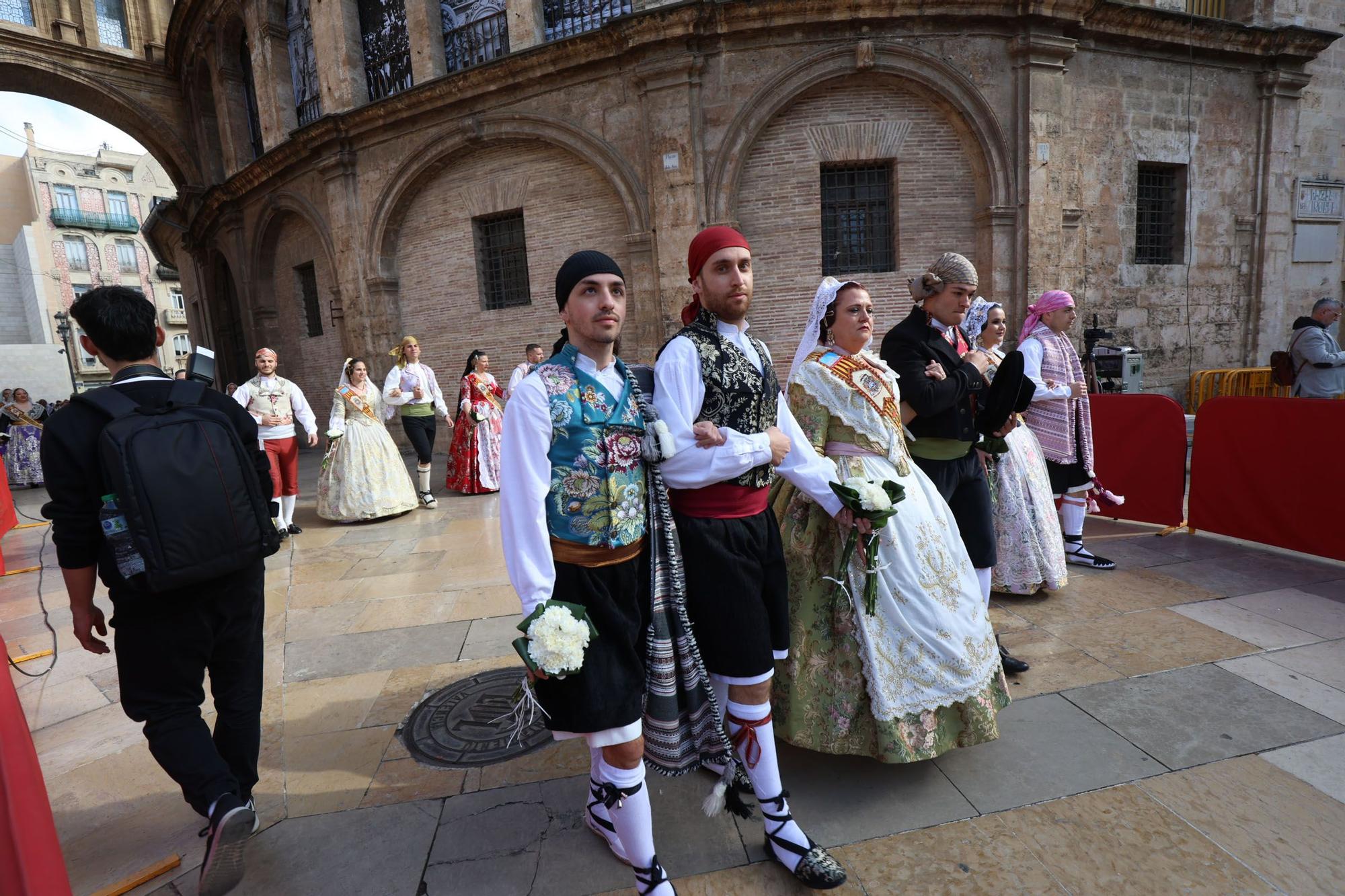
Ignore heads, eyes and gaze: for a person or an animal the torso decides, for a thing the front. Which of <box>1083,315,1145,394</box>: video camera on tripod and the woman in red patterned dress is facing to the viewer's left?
the video camera on tripod

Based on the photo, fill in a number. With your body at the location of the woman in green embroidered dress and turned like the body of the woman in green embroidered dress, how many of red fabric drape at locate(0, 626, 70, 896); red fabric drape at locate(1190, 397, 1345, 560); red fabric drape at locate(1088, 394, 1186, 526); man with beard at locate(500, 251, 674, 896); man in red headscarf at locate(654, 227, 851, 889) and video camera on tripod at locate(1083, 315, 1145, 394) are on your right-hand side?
3

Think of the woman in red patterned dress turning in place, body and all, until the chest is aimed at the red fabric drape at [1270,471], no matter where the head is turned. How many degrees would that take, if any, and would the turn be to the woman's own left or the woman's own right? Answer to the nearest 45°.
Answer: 0° — they already face it

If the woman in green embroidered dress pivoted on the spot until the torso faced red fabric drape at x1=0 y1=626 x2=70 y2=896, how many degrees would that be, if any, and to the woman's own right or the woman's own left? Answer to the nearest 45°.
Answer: approximately 90° to the woman's own right

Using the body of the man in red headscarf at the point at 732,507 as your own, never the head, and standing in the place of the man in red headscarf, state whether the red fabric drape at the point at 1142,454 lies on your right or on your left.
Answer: on your left

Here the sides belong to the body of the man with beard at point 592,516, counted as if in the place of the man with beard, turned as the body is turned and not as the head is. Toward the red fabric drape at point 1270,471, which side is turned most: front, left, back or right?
left

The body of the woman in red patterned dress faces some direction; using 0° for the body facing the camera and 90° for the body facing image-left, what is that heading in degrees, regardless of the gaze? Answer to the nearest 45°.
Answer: approximately 315°

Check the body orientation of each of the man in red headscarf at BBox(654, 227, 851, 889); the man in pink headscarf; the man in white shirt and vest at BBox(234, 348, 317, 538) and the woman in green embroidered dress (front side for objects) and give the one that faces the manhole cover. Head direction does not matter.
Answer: the man in white shirt and vest

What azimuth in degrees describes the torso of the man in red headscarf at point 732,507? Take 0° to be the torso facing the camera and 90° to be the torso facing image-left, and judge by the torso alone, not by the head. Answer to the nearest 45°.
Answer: approximately 315°

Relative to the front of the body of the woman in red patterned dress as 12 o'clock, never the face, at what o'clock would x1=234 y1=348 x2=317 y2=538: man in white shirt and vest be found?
The man in white shirt and vest is roughly at 3 o'clock from the woman in red patterned dress.

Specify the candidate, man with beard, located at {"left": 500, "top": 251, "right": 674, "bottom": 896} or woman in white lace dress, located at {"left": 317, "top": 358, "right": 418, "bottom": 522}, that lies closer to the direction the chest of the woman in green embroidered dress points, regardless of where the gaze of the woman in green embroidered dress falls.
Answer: the man with beard
